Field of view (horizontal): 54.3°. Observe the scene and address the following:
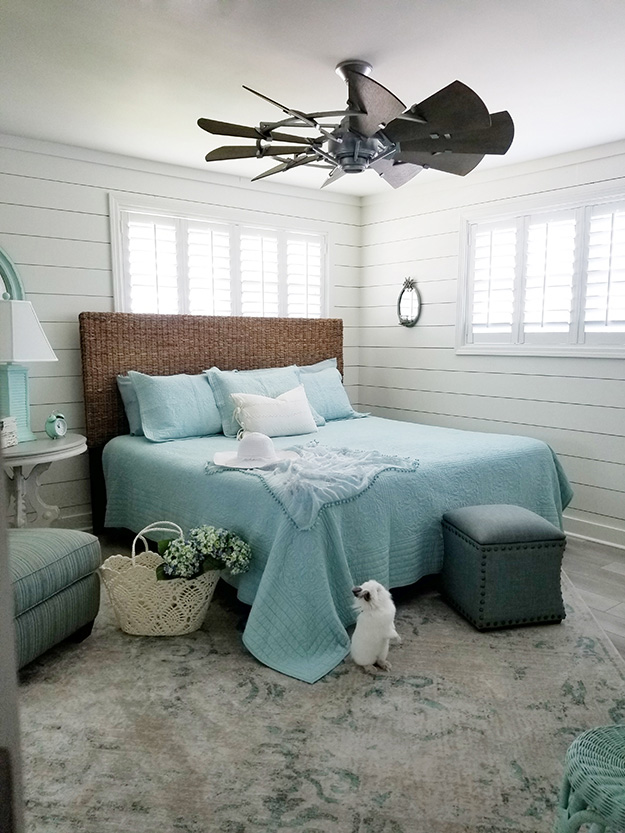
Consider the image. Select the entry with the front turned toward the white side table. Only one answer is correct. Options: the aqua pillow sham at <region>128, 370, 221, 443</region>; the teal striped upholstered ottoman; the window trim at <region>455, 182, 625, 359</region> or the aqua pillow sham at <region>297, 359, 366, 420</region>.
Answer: the window trim

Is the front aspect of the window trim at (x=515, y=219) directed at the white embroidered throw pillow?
yes

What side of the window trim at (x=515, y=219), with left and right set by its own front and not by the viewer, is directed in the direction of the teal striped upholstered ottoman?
front

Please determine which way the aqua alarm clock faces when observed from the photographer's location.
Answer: facing the viewer and to the right of the viewer

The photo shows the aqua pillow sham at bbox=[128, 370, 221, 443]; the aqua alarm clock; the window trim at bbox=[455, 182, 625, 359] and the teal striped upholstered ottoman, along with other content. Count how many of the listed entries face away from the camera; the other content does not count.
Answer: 0

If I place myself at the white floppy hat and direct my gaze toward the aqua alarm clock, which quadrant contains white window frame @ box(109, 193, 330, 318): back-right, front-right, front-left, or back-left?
front-right

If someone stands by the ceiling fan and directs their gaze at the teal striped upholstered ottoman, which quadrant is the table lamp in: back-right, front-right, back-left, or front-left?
front-right

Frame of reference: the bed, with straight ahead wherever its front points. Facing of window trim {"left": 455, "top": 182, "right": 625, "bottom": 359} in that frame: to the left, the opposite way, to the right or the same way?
to the right

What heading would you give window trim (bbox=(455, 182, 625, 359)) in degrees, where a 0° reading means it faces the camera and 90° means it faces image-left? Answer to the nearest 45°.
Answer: approximately 45°

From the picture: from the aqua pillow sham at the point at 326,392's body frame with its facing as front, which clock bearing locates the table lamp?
The table lamp is roughly at 3 o'clock from the aqua pillow sham.

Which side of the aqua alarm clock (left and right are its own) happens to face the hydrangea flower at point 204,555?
front

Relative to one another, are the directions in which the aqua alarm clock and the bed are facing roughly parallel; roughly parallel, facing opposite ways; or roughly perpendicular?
roughly parallel
